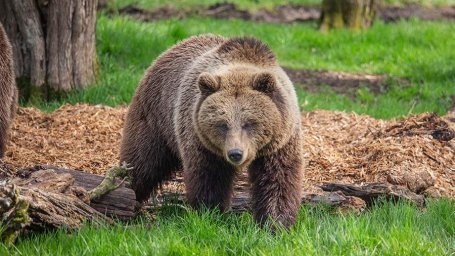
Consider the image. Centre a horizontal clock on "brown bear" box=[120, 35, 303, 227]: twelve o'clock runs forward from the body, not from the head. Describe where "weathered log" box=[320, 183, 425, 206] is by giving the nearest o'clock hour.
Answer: The weathered log is roughly at 10 o'clock from the brown bear.

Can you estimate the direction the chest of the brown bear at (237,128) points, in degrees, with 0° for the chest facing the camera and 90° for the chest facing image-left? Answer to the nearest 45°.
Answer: approximately 315°

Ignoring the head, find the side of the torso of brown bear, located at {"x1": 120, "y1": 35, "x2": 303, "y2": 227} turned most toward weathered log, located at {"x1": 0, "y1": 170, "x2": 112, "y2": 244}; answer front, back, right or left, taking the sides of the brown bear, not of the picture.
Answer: right

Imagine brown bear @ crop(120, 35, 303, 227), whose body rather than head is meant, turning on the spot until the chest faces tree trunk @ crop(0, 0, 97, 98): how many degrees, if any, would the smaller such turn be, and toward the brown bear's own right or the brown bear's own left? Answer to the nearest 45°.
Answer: approximately 180°

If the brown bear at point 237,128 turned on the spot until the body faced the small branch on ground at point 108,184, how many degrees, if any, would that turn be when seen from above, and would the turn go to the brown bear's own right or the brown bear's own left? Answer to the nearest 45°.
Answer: approximately 135° to the brown bear's own right

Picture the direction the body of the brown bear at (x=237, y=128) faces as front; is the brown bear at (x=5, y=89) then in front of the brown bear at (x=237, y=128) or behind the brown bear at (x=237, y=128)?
behind
